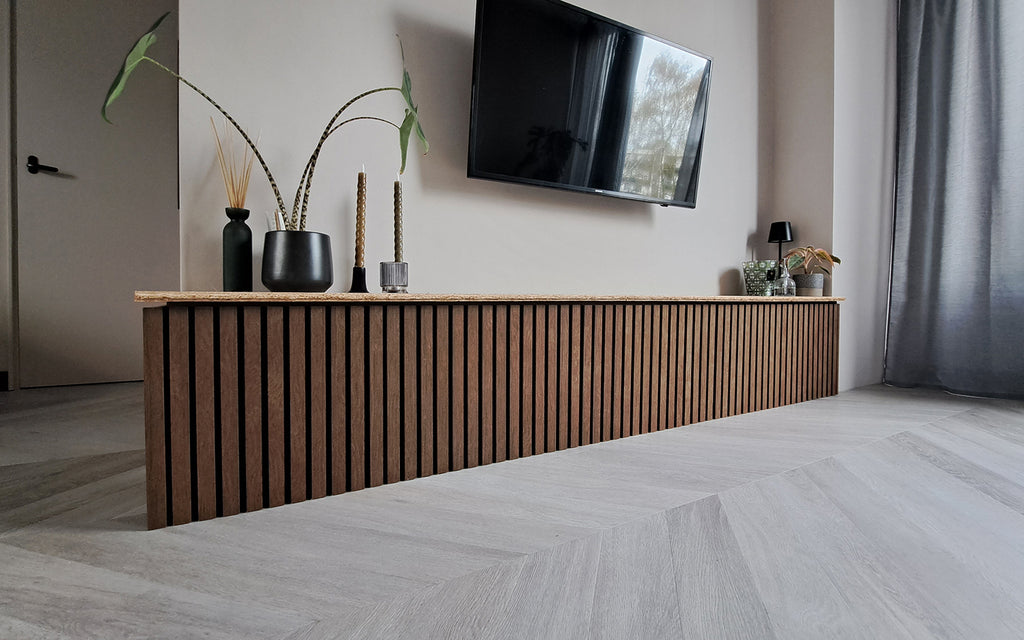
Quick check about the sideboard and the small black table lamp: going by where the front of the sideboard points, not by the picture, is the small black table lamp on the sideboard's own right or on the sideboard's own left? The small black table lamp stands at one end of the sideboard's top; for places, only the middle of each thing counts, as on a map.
on the sideboard's own left

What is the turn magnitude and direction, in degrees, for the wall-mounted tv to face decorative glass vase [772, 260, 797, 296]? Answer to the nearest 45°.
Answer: approximately 90° to its left

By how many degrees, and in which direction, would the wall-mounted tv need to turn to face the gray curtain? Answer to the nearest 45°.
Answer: approximately 90° to its left

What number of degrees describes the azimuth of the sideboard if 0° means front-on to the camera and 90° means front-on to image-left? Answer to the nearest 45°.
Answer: approximately 315°

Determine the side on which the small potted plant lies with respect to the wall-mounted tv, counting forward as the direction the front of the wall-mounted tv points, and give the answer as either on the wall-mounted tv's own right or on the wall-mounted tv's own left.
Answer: on the wall-mounted tv's own left

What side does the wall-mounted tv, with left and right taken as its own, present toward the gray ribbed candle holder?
right

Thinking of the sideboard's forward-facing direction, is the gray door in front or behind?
behind

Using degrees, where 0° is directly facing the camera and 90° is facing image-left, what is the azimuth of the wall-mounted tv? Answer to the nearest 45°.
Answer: approximately 315°

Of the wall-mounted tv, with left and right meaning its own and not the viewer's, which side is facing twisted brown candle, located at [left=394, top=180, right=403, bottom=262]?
right

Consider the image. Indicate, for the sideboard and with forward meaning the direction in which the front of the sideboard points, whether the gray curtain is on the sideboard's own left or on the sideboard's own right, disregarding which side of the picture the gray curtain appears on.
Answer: on the sideboard's own left

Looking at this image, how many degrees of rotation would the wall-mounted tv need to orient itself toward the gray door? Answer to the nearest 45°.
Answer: approximately 135° to its right
